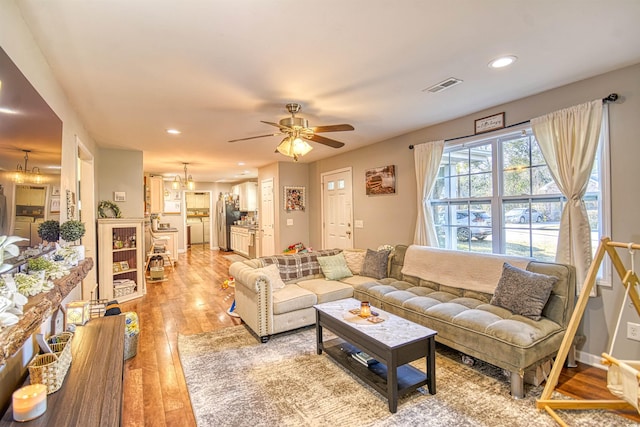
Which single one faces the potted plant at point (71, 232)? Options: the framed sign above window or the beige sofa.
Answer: the framed sign above window

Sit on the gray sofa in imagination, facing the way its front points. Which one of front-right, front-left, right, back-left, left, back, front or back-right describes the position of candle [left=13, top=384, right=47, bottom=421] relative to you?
front

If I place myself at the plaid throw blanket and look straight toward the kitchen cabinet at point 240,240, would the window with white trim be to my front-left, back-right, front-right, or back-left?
back-right

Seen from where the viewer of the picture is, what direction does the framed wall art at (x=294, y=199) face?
facing the viewer

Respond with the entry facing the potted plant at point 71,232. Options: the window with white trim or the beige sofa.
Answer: the window with white trim

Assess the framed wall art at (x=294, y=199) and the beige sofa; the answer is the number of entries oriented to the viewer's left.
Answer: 0

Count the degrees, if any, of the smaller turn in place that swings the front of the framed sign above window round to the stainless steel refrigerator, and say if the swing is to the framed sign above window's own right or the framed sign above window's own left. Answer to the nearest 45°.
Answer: approximately 90° to the framed sign above window's own right

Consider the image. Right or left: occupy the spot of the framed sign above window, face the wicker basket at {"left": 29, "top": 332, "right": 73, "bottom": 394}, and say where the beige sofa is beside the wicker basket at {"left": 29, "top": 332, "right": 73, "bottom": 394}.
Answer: right

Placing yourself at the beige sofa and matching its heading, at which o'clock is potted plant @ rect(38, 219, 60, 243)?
The potted plant is roughly at 3 o'clock from the beige sofa.

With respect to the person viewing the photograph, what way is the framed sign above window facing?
facing the viewer and to the left of the viewer

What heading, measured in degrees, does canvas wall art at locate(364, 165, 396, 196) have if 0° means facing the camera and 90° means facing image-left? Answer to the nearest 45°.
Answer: approximately 45°

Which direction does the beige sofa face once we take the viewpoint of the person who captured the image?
facing the viewer and to the right of the viewer

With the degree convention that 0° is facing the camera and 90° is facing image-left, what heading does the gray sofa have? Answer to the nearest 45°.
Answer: approximately 45°

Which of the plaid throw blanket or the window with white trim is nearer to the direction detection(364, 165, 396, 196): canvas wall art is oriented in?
the plaid throw blanket

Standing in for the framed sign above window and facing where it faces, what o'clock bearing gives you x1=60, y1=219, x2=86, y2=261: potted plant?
The potted plant is roughly at 12 o'clock from the framed sign above window.
